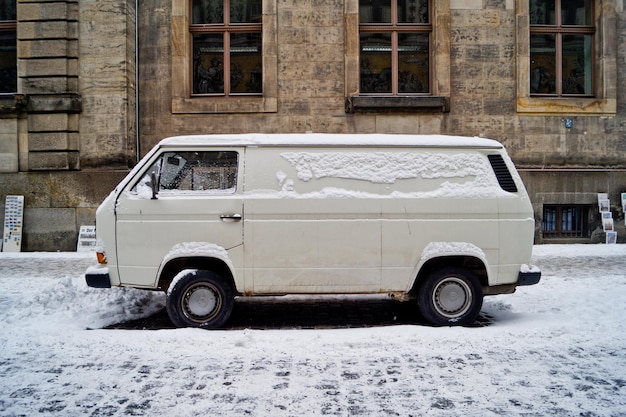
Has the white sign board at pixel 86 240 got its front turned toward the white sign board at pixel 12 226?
no

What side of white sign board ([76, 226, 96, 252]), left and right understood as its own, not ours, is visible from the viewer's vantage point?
front

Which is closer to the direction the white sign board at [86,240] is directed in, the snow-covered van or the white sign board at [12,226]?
the snow-covered van

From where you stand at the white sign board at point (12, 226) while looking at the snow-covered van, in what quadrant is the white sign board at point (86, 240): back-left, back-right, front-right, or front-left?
front-left

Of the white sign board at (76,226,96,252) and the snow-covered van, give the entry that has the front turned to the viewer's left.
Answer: the snow-covered van

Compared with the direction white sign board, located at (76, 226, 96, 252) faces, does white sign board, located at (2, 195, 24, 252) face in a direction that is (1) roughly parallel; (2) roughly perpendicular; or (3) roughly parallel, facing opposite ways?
roughly parallel

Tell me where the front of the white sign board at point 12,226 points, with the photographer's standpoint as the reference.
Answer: facing the viewer

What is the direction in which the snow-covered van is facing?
to the viewer's left

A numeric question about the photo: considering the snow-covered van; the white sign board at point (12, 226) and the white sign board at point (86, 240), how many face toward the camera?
2

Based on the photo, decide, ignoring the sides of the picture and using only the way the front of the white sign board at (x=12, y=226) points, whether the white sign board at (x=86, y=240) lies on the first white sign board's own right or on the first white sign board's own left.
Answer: on the first white sign board's own left

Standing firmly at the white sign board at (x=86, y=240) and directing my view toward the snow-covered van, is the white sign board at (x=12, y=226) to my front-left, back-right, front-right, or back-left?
back-right
